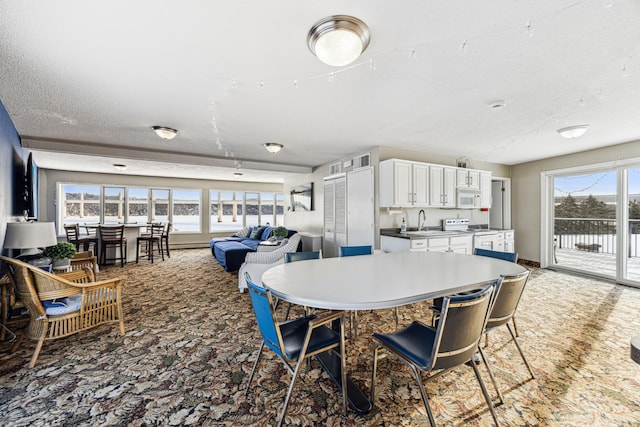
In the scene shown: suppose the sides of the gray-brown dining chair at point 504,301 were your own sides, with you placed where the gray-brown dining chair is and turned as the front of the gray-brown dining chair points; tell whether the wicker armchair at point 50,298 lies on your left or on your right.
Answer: on your left

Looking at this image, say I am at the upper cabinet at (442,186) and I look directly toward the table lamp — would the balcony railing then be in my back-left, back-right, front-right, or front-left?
back-left

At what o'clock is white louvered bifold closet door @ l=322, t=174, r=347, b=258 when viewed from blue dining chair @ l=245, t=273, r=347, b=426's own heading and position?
The white louvered bifold closet door is roughly at 11 o'clock from the blue dining chair.

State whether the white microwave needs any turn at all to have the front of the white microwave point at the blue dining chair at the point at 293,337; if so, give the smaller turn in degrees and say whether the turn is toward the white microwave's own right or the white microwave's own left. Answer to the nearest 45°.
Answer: approximately 45° to the white microwave's own right

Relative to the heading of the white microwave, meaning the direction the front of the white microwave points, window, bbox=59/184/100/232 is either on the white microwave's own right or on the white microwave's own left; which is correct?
on the white microwave's own right

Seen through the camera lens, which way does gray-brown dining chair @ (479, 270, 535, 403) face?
facing away from the viewer and to the left of the viewer

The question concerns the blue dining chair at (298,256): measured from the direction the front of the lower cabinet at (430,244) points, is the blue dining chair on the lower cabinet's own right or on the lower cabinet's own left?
on the lower cabinet's own right

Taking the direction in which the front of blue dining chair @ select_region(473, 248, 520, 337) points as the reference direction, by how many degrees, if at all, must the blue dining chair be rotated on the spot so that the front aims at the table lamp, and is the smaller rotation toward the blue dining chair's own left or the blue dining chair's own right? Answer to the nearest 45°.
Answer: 0° — it already faces it

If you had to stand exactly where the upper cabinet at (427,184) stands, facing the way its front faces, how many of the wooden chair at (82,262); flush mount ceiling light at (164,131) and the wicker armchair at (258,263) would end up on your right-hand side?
3
